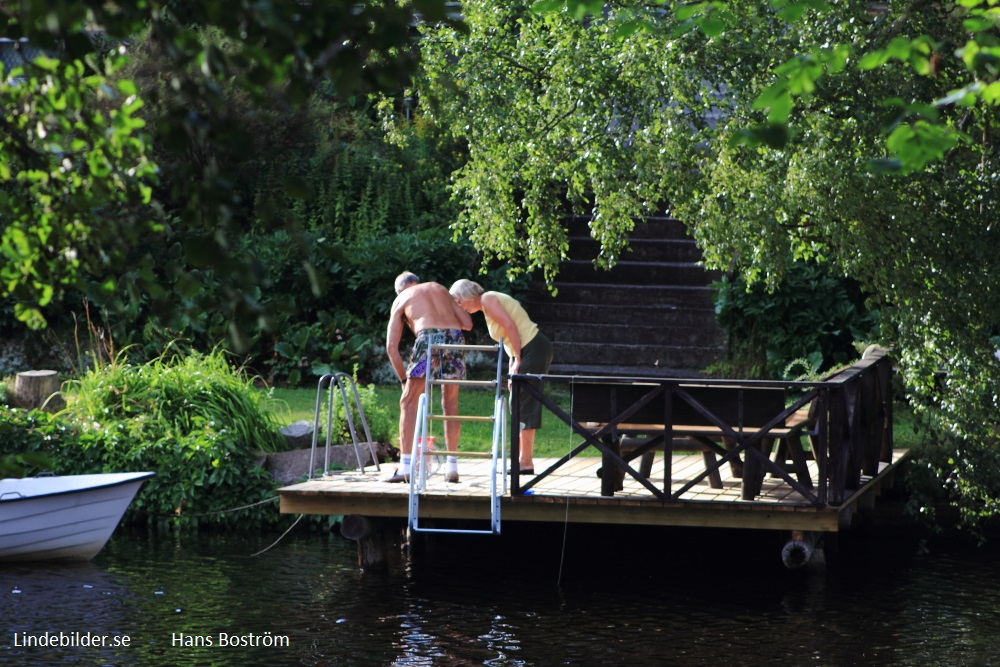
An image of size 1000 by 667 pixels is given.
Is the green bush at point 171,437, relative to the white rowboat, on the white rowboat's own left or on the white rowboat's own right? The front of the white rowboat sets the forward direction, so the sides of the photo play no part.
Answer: on the white rowboat's own left

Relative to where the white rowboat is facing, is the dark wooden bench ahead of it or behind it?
ahead

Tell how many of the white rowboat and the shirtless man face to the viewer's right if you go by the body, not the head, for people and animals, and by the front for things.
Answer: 1

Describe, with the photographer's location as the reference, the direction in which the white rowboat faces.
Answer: facing to the right of the viewer

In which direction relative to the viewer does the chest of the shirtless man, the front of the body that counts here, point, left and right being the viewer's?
facing away from the viewer and to the left of the viewer

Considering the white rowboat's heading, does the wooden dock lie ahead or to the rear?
ahead

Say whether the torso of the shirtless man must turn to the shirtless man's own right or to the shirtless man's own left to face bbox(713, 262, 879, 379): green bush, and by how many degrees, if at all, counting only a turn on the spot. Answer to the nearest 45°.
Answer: approximately 90° to the shirtless man's own right
